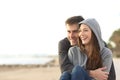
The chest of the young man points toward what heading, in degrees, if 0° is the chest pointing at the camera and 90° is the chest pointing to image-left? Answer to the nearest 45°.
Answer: approximately 45°

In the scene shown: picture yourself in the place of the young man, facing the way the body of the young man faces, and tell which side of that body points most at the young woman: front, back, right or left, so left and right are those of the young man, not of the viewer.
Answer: front

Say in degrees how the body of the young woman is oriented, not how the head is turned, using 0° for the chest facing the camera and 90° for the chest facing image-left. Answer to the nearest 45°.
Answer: approximately 45°
